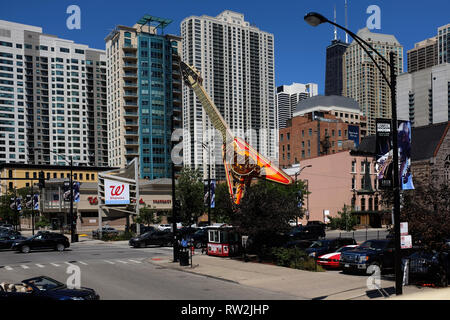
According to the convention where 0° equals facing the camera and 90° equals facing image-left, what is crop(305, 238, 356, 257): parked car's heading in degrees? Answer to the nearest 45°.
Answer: approximately 45°

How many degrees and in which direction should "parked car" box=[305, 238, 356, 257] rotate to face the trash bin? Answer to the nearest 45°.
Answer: approximately 45° to its right

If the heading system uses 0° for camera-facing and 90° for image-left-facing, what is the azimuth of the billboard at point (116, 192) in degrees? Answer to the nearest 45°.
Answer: approximately 0°

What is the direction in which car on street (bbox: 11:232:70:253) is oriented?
to the viewer's left
